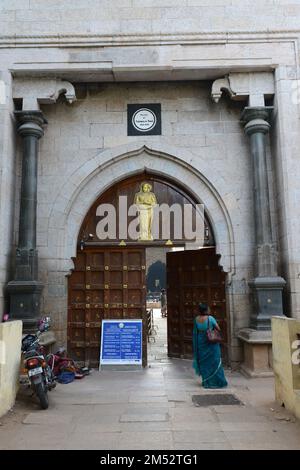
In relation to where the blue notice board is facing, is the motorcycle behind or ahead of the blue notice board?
ahead

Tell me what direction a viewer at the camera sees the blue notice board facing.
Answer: facing the viewer

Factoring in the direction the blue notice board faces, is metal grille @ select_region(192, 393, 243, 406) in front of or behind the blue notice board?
in front

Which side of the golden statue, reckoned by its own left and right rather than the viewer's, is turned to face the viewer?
front
